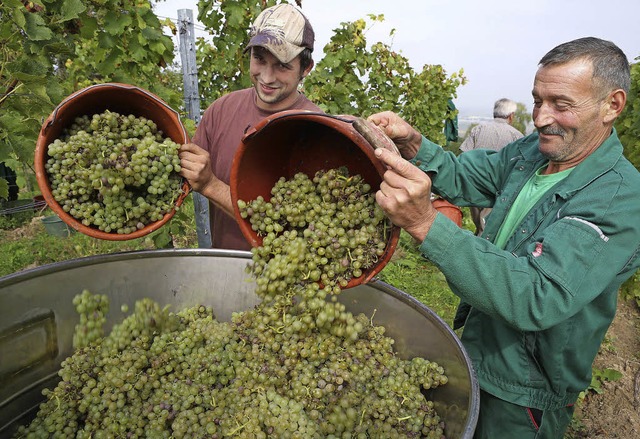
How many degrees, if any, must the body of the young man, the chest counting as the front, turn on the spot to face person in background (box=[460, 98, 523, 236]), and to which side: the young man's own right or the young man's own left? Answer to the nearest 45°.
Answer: approximately 135° to the young man's own left

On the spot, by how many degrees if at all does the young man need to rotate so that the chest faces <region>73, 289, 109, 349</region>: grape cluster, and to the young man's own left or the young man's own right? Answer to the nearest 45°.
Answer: approximately 45° to the young man's own right

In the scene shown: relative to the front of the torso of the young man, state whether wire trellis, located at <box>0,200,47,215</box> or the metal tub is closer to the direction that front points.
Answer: the metal tub

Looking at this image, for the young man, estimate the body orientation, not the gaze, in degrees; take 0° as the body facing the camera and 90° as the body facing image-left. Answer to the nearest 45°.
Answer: approximately 0°
